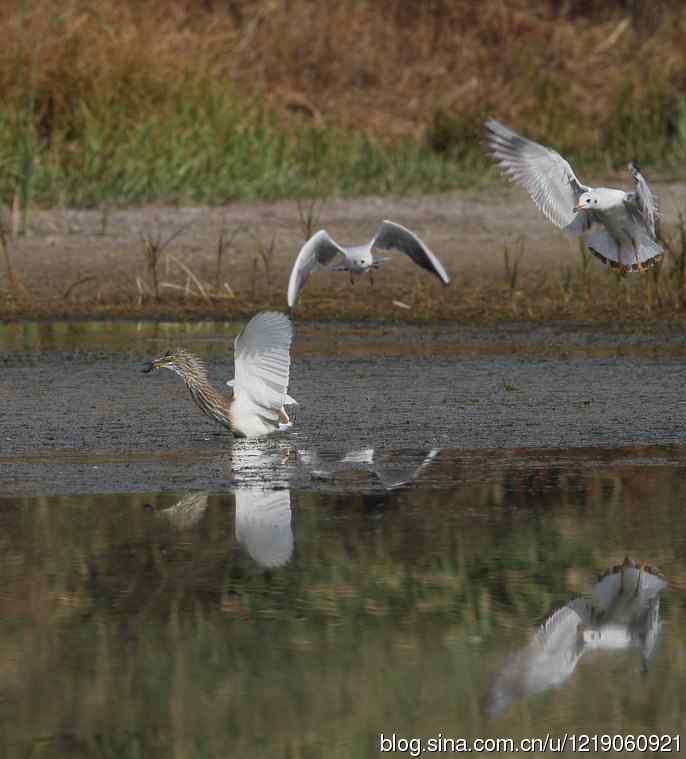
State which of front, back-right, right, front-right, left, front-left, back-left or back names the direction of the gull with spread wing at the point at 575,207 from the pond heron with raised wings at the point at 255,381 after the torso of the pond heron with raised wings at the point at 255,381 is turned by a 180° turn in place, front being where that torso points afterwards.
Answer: front-left

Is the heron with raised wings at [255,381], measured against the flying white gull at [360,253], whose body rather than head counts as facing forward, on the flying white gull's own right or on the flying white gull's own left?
on the flying white gull's own right

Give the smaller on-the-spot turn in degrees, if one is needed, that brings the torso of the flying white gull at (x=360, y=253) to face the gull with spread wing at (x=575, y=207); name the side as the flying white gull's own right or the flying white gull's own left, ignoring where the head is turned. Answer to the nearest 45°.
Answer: approximately 45° to the flying white gull's own left

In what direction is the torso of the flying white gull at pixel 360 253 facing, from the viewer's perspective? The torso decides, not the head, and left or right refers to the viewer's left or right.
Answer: facing the viewer and to the right of the viewer

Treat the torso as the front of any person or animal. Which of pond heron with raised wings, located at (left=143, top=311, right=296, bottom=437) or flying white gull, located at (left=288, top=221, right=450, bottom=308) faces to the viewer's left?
the pond heron with raised wings

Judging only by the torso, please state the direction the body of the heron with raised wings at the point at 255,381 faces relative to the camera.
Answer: to the viewer's left
